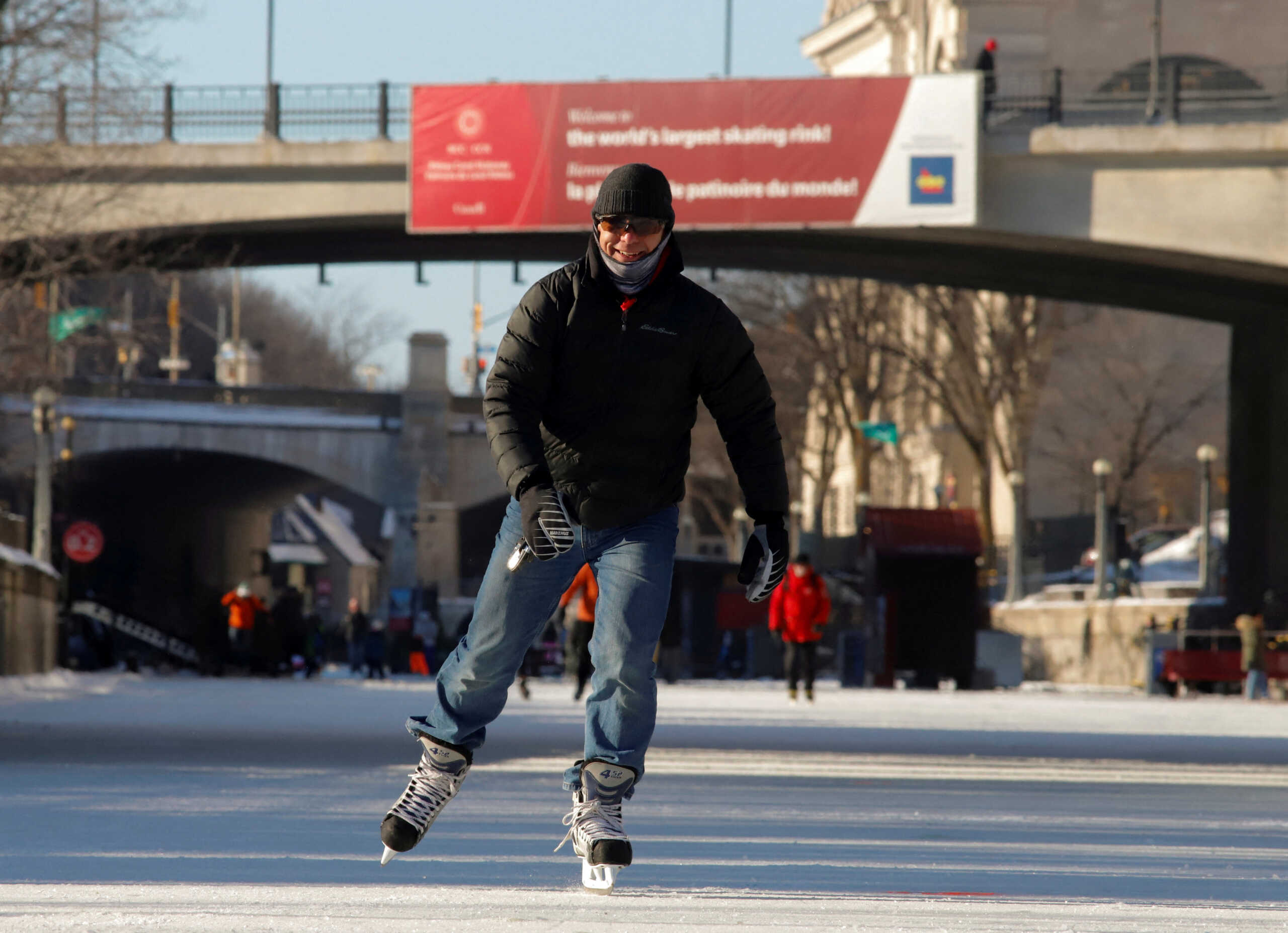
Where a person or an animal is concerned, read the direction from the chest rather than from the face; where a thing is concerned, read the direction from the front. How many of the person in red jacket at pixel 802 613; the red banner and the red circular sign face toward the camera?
3

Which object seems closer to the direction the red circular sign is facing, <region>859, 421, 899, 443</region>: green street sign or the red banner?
the red banner

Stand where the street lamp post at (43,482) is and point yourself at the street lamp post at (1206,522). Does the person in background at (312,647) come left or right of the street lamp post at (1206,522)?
left

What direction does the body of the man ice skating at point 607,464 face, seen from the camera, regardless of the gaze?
toward the camera

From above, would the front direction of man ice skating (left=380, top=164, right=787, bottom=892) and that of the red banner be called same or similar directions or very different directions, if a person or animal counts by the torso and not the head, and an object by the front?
same or similar directions

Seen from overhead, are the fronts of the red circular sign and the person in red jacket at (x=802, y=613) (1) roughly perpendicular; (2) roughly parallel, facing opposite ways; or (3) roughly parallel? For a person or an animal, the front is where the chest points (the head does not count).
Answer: roughly parallel

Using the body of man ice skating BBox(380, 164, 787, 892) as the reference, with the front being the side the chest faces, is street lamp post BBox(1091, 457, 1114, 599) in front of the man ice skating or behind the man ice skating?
behind

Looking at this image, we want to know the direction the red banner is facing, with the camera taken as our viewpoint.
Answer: facing the viewer

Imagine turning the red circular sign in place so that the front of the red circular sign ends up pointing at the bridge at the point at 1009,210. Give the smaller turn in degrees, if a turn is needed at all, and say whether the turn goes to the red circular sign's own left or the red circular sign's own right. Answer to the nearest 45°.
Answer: approximately 45° to the red circular sign's own left

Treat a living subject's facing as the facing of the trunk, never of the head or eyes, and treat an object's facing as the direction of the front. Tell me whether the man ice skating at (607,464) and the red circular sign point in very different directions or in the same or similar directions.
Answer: same or similar directions

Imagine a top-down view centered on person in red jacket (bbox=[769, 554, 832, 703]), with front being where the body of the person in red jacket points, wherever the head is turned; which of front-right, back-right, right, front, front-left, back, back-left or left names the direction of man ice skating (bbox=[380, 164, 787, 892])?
front

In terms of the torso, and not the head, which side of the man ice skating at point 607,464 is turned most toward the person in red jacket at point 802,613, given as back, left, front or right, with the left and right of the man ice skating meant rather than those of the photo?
back

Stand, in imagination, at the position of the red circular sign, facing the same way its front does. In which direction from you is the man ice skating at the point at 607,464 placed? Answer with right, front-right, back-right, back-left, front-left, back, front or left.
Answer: front
